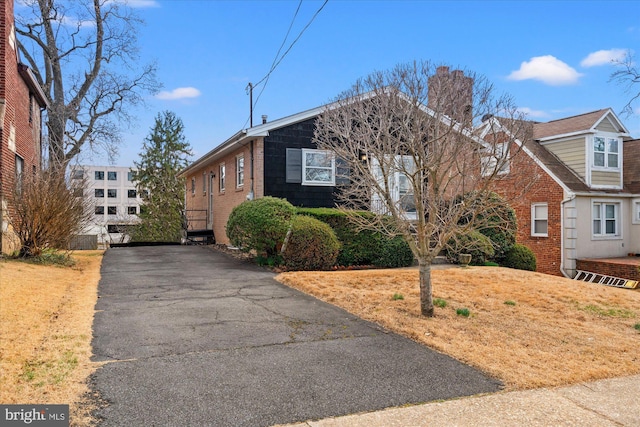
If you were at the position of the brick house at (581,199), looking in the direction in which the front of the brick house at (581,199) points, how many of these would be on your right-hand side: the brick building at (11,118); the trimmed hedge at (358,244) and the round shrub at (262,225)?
3

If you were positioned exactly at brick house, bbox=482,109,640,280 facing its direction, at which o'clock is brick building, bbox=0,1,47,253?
The brick building is roughly at 3 o'clock from the brick house.

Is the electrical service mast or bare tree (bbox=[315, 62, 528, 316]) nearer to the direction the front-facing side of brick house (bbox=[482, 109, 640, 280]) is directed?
the bare tree

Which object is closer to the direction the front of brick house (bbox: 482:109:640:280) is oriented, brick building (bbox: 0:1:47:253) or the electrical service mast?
the brick building

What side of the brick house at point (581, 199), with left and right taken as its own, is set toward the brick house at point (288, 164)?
right

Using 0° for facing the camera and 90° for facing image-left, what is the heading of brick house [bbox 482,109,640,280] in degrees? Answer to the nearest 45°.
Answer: approximately 315°

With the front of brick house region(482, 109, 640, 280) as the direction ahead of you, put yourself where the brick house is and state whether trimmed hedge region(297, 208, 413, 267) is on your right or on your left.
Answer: on your right

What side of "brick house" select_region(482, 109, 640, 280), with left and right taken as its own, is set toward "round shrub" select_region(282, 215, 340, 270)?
right

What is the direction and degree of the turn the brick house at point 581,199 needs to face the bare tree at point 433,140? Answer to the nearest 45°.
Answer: approximately 45° to its right

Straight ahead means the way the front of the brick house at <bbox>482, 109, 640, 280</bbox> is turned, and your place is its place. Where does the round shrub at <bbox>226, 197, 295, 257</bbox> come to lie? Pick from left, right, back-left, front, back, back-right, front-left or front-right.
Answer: right

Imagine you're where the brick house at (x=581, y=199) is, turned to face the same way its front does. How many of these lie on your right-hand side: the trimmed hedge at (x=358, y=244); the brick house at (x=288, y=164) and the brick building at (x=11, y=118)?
3
